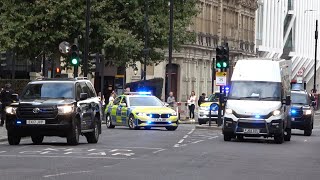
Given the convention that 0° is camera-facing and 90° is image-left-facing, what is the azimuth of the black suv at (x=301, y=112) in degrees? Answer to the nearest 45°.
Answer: approximately 0°

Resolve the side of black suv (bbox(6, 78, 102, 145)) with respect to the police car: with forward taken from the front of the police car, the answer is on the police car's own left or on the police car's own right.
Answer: on the police car's own right

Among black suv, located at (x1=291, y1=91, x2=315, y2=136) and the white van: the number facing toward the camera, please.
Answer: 2

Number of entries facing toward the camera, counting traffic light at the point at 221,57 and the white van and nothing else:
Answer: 2

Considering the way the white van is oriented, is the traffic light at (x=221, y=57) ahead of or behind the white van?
behind
